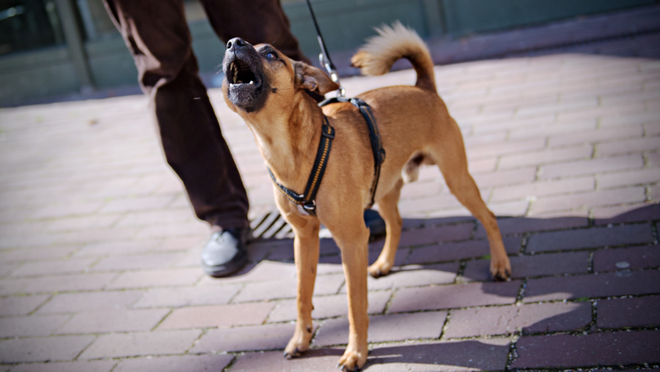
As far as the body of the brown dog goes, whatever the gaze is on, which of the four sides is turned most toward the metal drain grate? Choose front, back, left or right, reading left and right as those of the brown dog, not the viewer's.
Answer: right

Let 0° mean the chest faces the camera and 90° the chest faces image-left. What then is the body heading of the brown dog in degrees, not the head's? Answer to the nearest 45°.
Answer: approximately 45°
